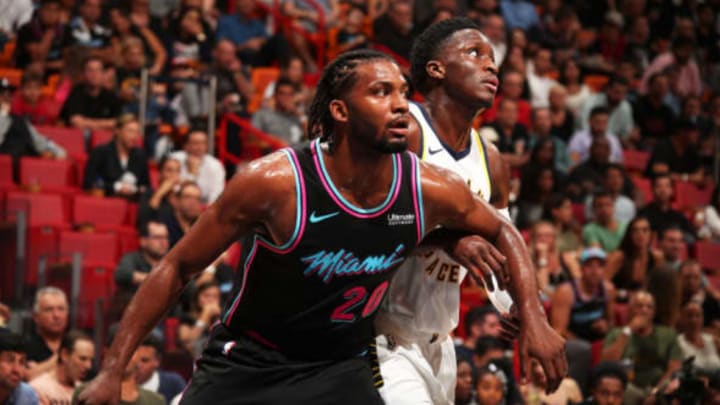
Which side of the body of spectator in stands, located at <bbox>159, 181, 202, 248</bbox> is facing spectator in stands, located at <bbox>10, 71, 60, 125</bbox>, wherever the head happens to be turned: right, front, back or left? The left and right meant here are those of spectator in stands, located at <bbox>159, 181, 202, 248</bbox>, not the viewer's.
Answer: back

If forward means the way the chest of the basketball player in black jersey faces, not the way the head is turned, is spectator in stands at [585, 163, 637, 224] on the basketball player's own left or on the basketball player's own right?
on the basketball player's own left

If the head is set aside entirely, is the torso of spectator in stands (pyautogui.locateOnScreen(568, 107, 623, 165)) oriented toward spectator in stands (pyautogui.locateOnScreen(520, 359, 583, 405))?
yes

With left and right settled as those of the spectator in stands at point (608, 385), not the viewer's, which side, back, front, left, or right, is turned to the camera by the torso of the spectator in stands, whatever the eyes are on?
front

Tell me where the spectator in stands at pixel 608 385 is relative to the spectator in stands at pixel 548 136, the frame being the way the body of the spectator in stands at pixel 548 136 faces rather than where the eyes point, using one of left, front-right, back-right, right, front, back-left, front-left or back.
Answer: front

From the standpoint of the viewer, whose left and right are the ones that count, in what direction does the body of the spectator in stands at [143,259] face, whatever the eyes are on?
facing the viewer and to the right of the viewer

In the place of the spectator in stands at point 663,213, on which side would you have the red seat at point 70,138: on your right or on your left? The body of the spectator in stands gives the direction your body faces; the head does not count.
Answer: on your right

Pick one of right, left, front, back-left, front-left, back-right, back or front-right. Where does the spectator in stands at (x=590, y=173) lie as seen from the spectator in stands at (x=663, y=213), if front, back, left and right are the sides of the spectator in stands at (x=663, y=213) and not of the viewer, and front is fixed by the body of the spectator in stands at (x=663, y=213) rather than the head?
right

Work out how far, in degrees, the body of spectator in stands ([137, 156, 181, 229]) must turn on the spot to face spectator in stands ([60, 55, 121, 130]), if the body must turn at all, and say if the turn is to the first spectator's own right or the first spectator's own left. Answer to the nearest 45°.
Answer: approximately 180°

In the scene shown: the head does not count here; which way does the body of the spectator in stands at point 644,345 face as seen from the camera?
toward the camera

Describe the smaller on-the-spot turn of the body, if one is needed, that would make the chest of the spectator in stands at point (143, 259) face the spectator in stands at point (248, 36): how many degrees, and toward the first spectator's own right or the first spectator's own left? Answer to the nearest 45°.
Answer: approximately 135° to the first spectator's own left

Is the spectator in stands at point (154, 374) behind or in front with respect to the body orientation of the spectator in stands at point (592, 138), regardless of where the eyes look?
in front

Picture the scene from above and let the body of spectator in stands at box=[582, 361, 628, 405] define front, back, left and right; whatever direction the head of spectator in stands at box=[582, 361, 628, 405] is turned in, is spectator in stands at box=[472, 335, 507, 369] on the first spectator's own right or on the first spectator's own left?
on the first spectator's own right

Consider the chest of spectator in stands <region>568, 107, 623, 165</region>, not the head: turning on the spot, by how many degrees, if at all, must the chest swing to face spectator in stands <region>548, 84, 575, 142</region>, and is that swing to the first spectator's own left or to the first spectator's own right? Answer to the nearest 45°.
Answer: approximately 135° to the first spectator's own right
